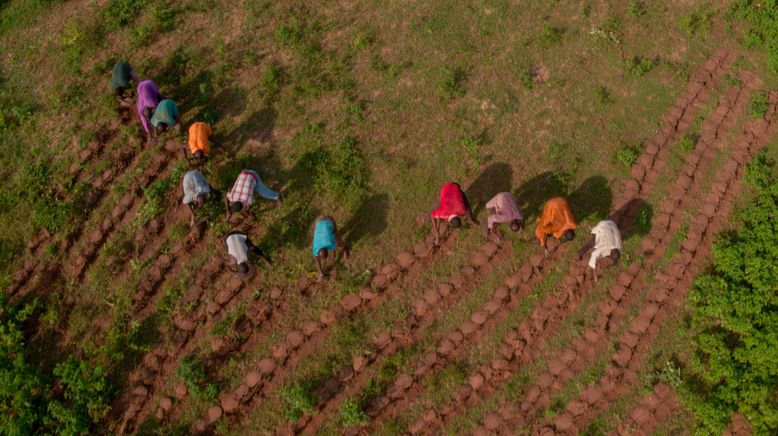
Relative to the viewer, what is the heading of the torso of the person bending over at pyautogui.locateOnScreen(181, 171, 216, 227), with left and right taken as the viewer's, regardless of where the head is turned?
facing the viewer

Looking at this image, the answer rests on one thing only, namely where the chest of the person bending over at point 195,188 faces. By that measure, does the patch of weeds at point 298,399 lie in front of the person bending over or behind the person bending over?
in front

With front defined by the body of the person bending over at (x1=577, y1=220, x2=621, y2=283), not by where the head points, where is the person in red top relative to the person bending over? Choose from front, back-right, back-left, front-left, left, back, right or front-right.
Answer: front-right

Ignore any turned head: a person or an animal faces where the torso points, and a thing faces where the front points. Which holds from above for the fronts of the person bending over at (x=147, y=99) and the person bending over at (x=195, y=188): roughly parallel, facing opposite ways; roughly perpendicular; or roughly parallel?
roughly parallel

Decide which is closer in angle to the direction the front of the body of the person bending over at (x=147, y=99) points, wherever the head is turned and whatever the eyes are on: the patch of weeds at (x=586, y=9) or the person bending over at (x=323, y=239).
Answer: the person bending over

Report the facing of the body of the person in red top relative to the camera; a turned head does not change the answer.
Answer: toward the camera

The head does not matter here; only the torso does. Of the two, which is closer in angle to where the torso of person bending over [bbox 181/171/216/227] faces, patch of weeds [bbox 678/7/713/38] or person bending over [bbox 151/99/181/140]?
the patch of weeds

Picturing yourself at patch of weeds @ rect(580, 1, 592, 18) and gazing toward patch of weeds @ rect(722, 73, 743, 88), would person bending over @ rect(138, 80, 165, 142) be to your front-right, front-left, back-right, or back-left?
back-right

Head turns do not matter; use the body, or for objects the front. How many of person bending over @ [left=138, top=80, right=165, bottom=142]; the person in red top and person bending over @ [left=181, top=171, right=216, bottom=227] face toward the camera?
3

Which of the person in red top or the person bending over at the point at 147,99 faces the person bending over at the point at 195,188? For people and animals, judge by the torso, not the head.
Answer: the person bending over at the point at 147,99

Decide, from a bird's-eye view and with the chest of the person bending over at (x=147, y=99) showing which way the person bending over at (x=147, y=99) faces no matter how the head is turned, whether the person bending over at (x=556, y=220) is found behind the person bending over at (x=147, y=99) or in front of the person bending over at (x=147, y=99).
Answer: in front

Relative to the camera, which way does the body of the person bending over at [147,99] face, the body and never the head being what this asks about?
toward the camera

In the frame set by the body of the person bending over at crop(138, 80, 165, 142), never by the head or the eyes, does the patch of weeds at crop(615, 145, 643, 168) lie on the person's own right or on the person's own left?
on the person's own left

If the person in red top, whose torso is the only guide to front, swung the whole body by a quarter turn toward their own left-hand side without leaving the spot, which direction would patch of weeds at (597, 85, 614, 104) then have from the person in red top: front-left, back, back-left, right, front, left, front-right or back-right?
front-left

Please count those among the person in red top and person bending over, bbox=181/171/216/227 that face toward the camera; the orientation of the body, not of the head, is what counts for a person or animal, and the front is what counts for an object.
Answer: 2
